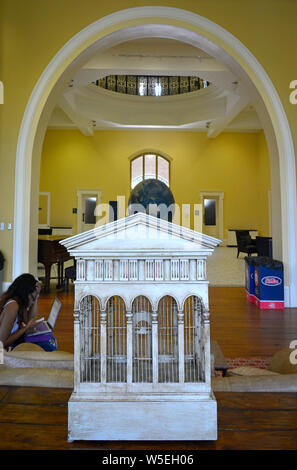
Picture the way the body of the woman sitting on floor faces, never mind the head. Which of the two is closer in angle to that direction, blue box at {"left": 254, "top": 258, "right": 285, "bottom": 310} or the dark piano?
the blue box

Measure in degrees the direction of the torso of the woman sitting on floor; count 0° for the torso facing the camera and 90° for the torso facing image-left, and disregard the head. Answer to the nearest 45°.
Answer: approximately 270°

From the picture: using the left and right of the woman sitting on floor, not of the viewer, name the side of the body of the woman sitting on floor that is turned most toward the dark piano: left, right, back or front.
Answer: left

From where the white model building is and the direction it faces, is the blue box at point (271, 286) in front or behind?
behind

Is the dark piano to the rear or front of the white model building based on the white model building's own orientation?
to the rear

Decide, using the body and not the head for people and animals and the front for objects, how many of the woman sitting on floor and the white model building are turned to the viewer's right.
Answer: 1

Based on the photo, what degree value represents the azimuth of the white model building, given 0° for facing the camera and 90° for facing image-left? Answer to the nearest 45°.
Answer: approximately 0°

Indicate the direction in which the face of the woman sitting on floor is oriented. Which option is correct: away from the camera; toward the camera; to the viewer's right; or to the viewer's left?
to the viewer's right

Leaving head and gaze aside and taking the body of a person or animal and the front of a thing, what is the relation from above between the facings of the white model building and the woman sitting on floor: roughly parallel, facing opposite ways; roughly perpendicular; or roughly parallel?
roughly perpendicular
